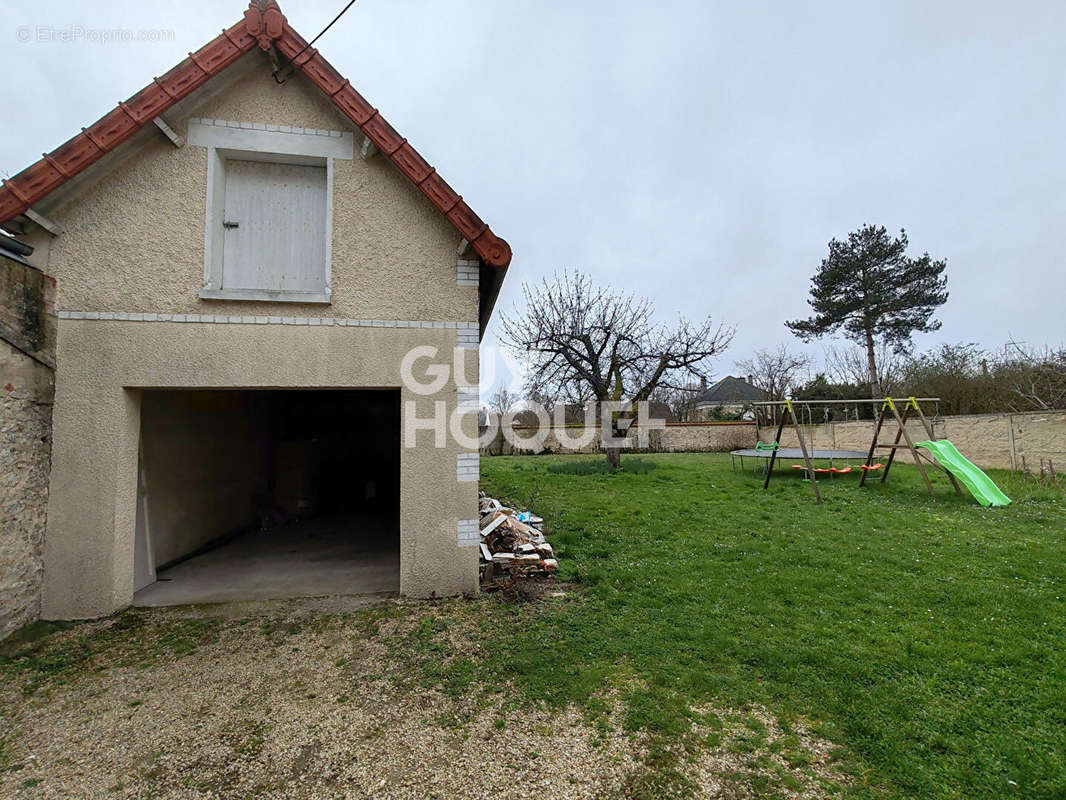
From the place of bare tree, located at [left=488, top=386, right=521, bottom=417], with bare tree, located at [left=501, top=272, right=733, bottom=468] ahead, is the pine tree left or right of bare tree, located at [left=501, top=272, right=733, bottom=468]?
left

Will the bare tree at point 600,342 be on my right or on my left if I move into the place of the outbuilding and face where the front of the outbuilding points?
on my left

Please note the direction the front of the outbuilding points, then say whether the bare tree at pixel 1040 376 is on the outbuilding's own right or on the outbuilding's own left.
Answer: on the outbuilding's own left

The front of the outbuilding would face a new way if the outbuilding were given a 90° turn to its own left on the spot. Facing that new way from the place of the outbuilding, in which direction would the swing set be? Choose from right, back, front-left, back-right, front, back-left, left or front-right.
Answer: front

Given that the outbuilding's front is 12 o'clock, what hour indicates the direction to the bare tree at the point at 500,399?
The bare tree is roughly at 7 o'clock from the outbuilding.

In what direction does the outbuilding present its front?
toward the camera

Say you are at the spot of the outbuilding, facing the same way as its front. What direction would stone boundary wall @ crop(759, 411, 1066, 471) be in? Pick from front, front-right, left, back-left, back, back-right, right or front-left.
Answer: left
